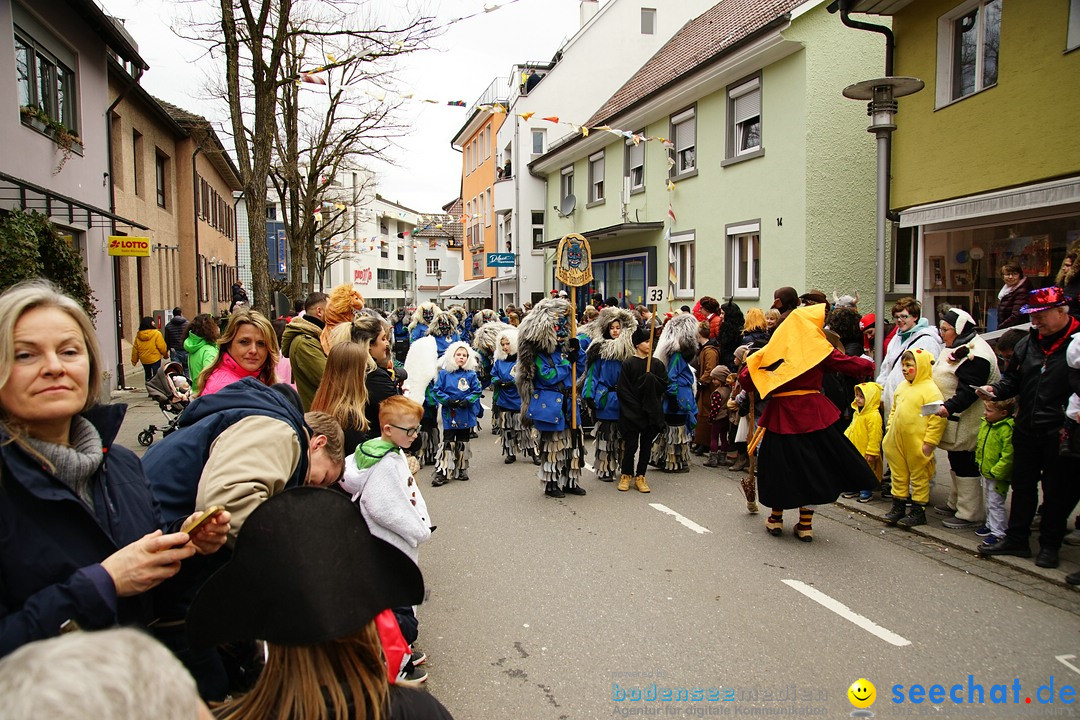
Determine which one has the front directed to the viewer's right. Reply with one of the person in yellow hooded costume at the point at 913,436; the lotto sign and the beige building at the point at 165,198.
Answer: the beige building

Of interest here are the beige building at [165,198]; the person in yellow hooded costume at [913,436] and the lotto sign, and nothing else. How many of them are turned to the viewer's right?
1

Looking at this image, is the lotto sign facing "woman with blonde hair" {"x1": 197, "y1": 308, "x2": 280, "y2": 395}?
yes

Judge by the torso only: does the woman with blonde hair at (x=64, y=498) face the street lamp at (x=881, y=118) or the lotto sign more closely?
the street lamp

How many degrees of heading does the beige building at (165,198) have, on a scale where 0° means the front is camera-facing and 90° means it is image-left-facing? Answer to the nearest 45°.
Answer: approximately 270°

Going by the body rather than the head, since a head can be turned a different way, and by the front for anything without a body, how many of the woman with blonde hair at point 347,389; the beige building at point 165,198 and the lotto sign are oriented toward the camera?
1

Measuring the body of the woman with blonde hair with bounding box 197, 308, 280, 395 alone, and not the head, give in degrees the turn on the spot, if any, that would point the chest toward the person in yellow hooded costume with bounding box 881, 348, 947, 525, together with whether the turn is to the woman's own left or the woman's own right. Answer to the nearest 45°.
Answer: approximately 45° to the woman's own left

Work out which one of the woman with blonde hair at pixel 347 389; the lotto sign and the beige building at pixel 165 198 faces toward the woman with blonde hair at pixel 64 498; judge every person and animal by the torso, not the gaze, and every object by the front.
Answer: the lotto sign

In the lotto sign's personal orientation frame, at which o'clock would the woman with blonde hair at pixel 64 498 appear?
The woman with blonde hair is roughly at 12 o'clock from the lotto sign.

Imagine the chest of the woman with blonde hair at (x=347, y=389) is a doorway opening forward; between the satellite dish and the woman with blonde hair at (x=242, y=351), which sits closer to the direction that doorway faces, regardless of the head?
the satellite dish

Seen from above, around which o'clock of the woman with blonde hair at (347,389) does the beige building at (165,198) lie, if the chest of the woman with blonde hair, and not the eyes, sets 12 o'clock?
The beige building is roughly at 10 o'clock from the woman with blonde hair.

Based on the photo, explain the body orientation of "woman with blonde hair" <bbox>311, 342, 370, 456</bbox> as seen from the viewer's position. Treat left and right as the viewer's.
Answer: facing away from the viewer and to the right of the viewer

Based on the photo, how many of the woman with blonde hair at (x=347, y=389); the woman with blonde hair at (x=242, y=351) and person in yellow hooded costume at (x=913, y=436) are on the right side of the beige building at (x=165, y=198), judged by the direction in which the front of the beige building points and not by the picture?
3
